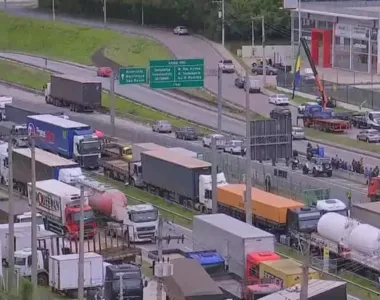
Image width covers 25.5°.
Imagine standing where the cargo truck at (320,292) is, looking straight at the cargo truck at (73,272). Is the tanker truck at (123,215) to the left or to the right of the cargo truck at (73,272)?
right

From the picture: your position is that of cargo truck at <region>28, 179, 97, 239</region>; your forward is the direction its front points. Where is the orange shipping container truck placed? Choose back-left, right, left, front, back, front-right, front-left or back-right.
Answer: front-left

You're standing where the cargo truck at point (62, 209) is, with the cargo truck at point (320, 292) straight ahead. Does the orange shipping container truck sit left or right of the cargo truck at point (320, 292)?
left

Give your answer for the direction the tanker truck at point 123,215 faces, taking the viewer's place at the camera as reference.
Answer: facing the viewer and to the right of the viewer

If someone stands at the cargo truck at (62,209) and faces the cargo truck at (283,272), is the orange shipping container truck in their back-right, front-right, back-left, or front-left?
front-left

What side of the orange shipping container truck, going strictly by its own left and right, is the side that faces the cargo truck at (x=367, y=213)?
front

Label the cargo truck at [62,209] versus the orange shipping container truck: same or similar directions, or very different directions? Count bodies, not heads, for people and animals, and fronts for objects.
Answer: same or similar directions

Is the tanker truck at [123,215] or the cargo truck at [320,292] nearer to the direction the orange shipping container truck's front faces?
the cargo truck

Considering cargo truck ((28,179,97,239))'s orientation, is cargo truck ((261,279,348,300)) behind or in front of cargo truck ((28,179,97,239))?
in front

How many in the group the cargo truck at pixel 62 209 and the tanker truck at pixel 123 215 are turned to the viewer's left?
0

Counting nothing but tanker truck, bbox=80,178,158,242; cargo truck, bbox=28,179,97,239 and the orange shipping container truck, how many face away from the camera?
0

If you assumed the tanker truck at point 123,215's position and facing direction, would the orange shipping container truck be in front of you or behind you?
in front

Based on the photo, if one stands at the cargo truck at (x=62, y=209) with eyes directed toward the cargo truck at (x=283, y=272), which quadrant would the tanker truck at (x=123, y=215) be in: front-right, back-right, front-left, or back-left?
front-left

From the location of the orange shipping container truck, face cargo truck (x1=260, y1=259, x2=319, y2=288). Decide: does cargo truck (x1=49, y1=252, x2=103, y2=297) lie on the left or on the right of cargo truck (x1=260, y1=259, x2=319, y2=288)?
right

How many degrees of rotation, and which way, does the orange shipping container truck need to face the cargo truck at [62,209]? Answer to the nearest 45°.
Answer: approximately 135° to its right

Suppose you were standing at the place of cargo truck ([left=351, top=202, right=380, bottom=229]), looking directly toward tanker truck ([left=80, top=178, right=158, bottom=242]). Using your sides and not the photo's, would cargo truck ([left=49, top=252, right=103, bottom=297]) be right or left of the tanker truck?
left

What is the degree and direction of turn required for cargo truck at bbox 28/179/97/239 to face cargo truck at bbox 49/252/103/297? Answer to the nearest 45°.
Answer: approximately 45° to its right

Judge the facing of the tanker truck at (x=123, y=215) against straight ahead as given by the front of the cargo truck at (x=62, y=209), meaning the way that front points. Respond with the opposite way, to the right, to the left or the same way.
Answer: the same way

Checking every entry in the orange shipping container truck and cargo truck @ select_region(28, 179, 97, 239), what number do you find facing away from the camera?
0
